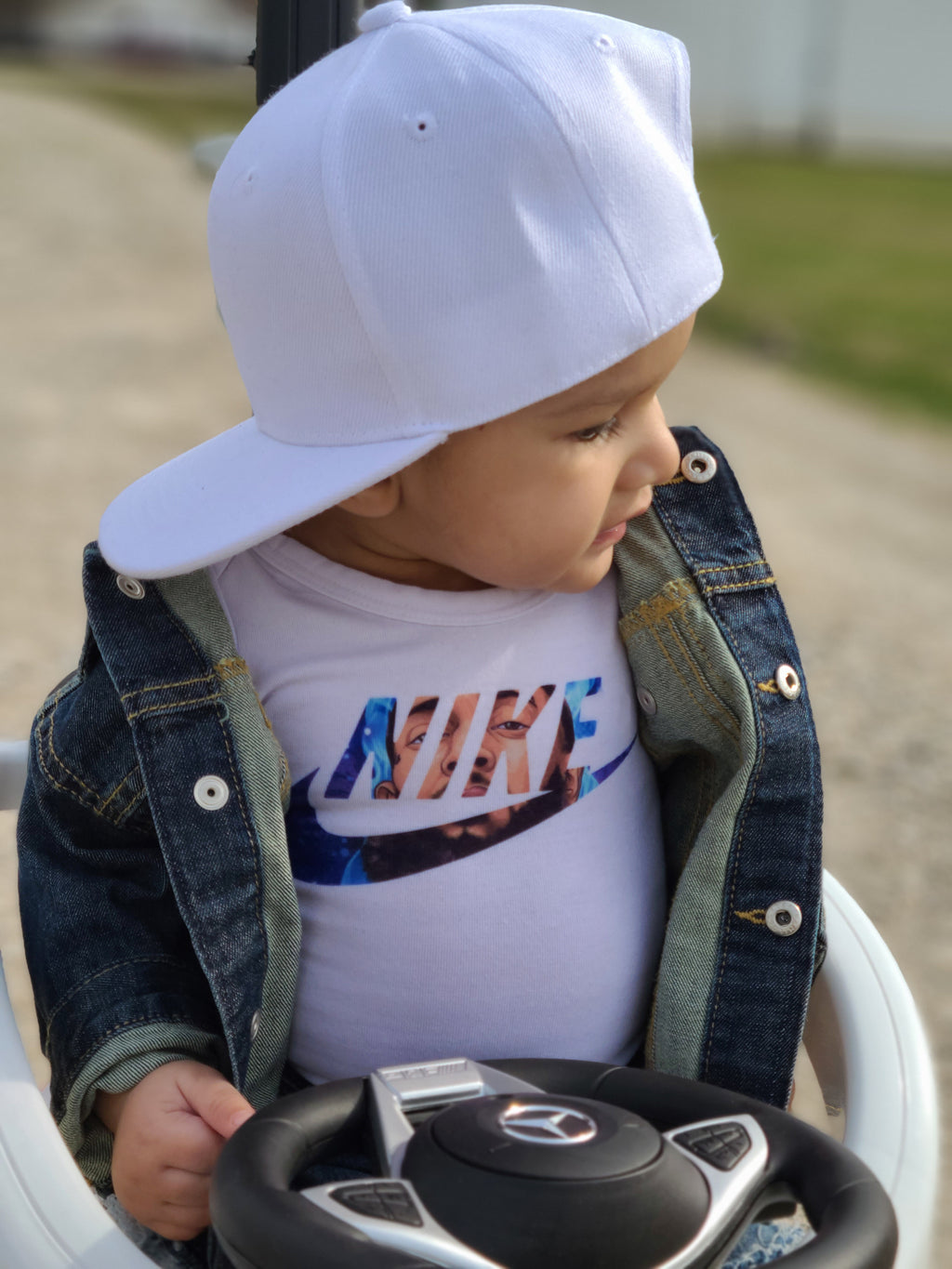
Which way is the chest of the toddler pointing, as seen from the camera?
toward the camera

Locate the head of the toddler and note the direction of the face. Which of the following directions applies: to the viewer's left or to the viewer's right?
to the viewer's right
